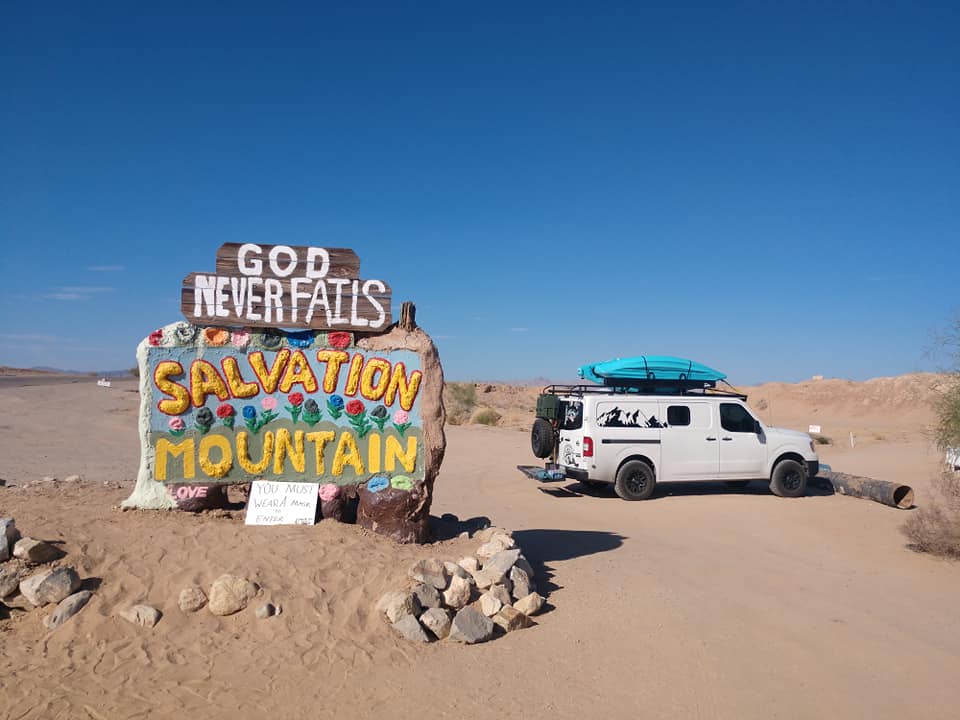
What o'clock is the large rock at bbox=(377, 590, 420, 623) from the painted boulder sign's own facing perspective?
The large rock is roughly at 11 o'clock from the painted boulder sign.

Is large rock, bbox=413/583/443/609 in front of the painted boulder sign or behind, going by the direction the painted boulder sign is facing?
in front

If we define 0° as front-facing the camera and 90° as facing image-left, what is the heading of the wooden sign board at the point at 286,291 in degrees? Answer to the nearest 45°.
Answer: approximately 0°

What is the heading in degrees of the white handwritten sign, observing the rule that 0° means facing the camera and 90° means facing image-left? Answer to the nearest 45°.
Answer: approximately 0°

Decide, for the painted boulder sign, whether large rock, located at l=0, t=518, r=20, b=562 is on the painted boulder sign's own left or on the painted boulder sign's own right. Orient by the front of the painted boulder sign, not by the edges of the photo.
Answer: on the painted boulder sign's own right

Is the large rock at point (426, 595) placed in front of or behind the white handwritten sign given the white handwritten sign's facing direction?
in front

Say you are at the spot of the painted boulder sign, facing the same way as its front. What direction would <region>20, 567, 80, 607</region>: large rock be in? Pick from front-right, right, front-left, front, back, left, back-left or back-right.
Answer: front-right

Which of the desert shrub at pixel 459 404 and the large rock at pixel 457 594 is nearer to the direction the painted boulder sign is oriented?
the large rock

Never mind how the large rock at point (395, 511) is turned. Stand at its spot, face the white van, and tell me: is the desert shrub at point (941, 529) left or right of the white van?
right

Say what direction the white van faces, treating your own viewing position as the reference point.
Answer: facing away from the viewer and to the right of the viewer

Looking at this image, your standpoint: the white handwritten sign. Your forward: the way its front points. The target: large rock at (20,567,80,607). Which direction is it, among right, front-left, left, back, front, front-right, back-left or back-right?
front-right
